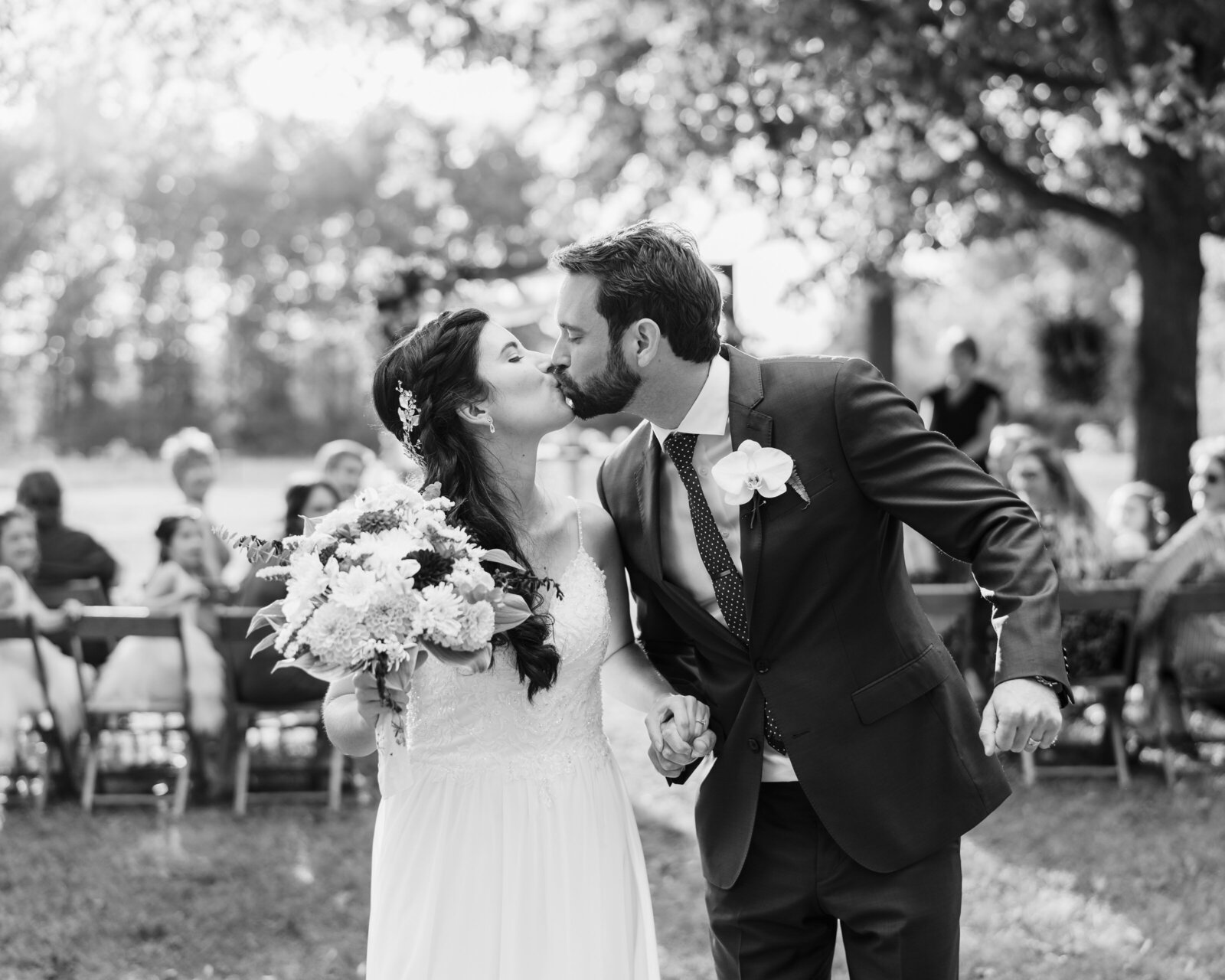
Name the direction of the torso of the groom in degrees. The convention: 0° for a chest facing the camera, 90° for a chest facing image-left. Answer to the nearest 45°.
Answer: approximately 45°

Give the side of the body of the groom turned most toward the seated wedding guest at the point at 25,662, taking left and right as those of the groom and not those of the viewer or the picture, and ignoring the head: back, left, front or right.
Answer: right

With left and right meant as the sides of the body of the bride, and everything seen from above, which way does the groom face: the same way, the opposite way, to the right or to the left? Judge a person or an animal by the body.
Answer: to the right

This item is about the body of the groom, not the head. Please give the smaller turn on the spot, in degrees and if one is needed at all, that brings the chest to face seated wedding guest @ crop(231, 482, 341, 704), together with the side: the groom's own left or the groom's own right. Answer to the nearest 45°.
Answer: approximately 90° to the groom's own right

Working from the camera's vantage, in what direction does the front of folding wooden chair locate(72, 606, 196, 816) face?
facing away from the viewer

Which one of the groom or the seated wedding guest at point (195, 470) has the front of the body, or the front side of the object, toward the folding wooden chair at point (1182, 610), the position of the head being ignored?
the seated wedding guest
